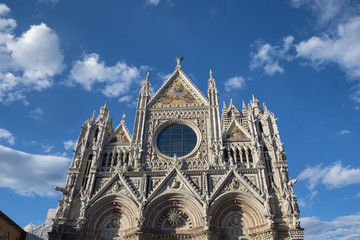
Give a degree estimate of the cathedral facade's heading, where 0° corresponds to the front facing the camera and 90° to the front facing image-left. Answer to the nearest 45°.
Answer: approximately 0°
